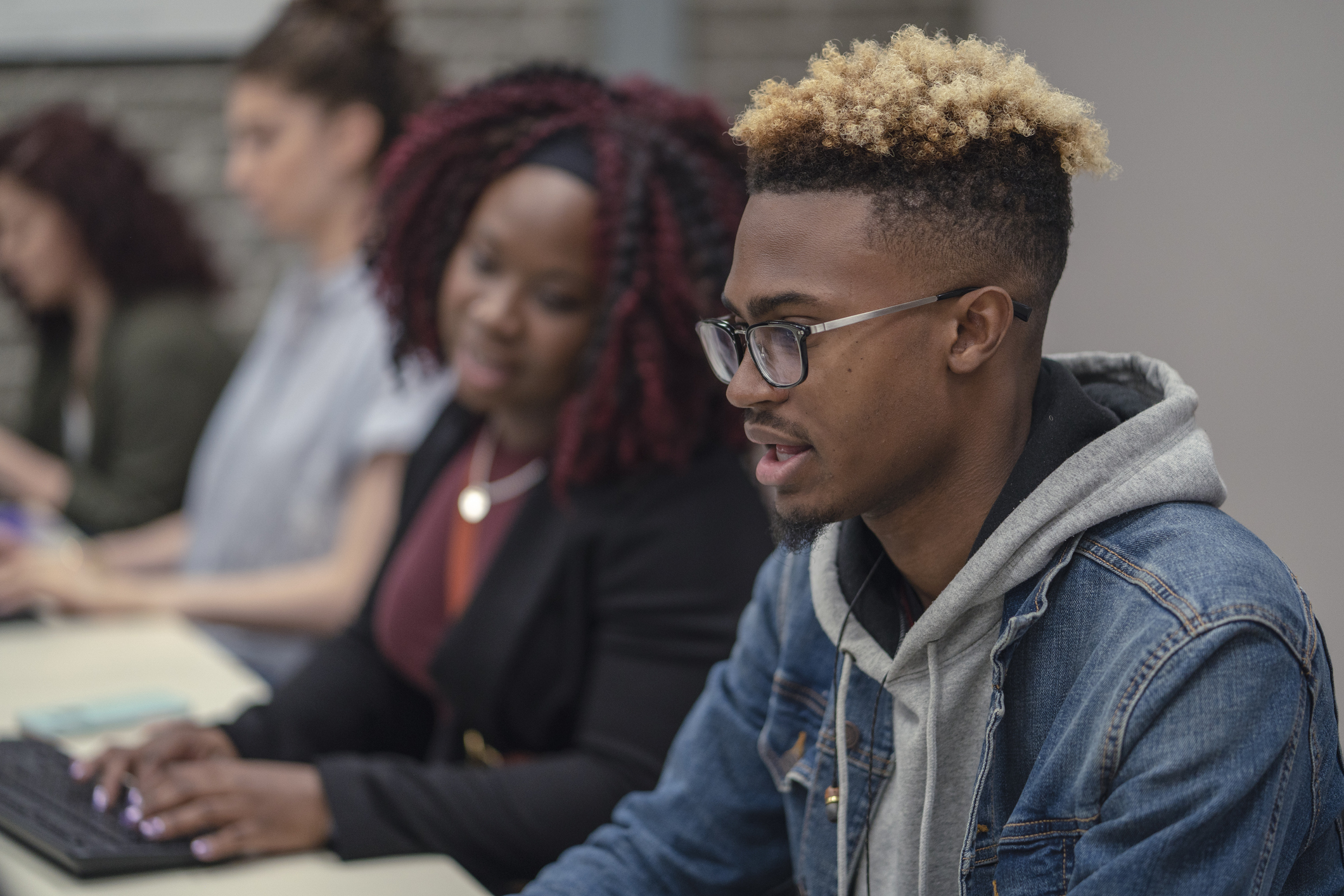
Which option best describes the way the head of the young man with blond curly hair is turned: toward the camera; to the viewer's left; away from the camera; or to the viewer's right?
to the viewer's left

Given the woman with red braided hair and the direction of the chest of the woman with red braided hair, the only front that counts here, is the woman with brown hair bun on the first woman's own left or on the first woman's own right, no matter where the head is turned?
on the first woman's own right

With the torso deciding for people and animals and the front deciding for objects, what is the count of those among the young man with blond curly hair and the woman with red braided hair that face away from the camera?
0

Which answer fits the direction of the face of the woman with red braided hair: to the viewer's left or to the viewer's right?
to the viewer's left

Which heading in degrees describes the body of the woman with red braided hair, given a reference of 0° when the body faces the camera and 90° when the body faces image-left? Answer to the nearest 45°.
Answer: approximately 45°

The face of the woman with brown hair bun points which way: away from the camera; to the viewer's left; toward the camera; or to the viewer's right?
to the viewer's left
